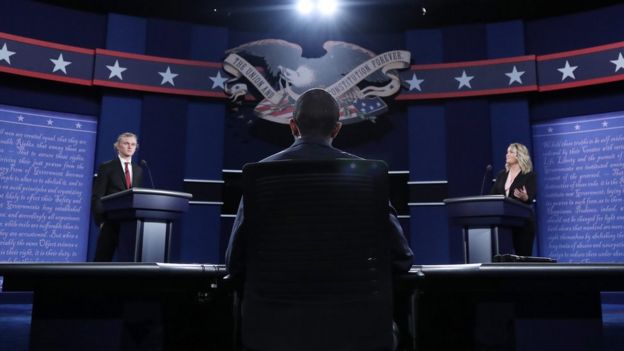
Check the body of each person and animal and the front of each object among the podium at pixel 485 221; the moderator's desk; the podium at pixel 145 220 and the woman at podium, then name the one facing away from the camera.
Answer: the moderator's desk

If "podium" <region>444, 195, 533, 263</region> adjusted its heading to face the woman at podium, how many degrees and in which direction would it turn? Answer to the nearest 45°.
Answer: approximately 135° to its right

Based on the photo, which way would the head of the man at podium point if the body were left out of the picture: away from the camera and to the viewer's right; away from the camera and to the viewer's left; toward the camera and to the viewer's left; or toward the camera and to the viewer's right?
toward the camera and to the viewer's right

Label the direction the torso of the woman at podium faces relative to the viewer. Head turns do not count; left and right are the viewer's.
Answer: facing the viewer and to the left of the viewer

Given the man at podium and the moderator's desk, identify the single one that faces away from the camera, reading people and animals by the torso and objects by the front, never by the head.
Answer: the moderator's desk

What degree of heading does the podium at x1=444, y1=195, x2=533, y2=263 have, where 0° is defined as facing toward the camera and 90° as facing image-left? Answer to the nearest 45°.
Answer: approximately 45°

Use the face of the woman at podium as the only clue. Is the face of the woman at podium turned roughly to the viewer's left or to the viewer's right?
to the viewer's left

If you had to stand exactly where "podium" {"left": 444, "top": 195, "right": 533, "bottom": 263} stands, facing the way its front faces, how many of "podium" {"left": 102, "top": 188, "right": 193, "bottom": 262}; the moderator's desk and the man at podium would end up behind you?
0

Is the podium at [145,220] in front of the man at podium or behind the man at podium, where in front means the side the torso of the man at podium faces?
in front

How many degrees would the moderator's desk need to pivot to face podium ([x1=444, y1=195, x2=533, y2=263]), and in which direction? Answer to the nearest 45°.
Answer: approximately 45° to its right

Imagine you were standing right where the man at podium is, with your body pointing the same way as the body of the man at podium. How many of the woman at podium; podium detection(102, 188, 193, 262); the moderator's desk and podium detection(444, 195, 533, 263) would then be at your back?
0
